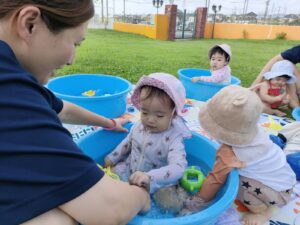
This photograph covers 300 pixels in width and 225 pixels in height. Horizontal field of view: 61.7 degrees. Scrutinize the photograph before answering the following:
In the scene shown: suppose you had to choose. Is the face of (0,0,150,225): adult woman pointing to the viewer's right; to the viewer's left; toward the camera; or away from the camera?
to the viewer's right

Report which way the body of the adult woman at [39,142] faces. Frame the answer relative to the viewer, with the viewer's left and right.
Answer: facing to the right of the viewer

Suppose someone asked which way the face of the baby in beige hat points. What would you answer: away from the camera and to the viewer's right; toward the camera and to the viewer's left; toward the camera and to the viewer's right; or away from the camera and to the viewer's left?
away from the camera and to the viewer's left

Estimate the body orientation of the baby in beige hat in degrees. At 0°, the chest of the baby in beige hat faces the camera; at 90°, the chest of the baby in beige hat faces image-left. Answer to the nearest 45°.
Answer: approximately 90°

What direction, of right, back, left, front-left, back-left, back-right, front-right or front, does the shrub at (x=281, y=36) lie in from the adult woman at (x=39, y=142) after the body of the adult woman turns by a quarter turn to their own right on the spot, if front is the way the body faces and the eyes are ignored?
back-left

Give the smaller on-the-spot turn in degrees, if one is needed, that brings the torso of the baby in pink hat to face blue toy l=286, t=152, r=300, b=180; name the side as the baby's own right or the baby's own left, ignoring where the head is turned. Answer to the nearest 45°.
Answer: approximately 135° to the baby's own left

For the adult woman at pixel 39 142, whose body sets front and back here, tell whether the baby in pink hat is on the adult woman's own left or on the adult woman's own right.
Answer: on the adult woman's own left

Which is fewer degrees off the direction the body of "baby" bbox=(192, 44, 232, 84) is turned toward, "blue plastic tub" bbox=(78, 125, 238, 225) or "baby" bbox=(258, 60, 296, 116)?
the blue plastic tub

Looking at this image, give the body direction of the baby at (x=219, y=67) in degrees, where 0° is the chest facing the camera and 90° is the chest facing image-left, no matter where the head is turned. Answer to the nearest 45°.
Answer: approximately 45°

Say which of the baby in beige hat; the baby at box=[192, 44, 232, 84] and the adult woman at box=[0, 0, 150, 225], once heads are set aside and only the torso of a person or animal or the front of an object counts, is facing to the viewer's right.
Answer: the adult woman

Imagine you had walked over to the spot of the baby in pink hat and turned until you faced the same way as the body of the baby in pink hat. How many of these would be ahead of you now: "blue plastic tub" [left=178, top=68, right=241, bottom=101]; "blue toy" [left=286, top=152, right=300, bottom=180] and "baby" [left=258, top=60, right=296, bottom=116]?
0

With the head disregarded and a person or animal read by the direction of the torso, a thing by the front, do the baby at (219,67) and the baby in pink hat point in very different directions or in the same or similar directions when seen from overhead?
same or similar directions

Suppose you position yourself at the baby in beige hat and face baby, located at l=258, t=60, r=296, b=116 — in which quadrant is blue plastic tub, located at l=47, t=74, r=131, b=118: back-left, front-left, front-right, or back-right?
front-left

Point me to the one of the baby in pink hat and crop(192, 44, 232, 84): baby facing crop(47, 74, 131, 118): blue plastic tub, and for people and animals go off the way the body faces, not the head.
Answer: the baby

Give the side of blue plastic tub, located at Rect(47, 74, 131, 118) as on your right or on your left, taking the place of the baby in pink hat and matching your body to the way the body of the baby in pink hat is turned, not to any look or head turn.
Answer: on your right

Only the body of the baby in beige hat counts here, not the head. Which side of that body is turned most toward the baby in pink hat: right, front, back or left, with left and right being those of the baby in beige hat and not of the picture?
front

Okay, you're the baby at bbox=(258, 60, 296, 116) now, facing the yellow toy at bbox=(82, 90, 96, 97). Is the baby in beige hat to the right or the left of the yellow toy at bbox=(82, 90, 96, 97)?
left
